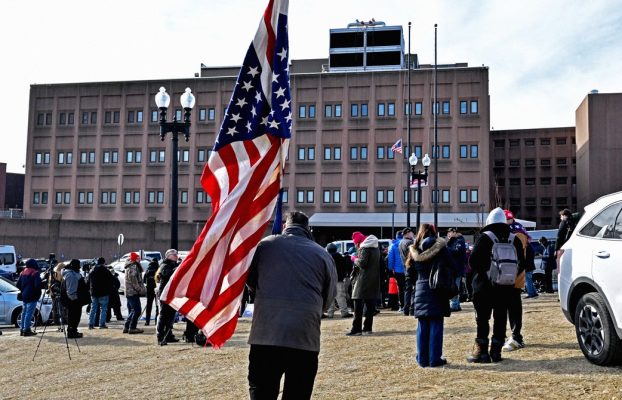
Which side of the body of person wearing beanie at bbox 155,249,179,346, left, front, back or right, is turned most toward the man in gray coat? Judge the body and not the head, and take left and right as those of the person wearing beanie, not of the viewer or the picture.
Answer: right

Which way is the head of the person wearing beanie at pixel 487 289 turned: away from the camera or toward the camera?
away from the camera

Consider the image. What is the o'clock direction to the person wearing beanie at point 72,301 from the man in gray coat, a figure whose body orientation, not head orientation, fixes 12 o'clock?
The person wearing beanie is roughly at 11 o'clock from the man in gray coat.

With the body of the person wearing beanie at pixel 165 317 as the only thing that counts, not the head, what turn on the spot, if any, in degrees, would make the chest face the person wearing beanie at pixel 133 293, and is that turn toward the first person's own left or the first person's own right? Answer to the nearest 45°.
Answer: approximately 90° to the first person's own left

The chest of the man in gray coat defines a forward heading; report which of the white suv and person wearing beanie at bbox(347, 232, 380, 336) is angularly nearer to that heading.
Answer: the person wearing beanie

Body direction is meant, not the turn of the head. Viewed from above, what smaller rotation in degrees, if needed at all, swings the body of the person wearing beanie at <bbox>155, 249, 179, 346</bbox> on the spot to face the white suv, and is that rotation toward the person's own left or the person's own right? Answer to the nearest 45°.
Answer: approximately 45° to the person's own right

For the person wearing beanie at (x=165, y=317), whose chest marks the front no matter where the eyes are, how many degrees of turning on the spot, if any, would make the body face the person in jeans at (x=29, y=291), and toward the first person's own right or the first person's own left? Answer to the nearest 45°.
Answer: approximately 135° to the first person's own left

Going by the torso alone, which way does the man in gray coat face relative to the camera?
away from the camera

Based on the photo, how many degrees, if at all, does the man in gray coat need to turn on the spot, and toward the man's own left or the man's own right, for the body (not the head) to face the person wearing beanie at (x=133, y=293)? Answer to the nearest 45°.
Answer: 0° — they already face them

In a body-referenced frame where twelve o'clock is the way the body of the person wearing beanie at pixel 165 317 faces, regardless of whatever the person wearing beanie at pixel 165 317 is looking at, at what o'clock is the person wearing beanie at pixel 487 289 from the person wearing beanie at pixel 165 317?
the person wearing beanie at pixel 487 289 is roughly at 2 o'clock from the person wearing beanie at pixel 165 317.

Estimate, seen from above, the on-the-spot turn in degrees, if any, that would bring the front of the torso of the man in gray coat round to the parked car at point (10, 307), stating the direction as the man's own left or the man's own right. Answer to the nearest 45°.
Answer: approximately 45° to the man's own left
